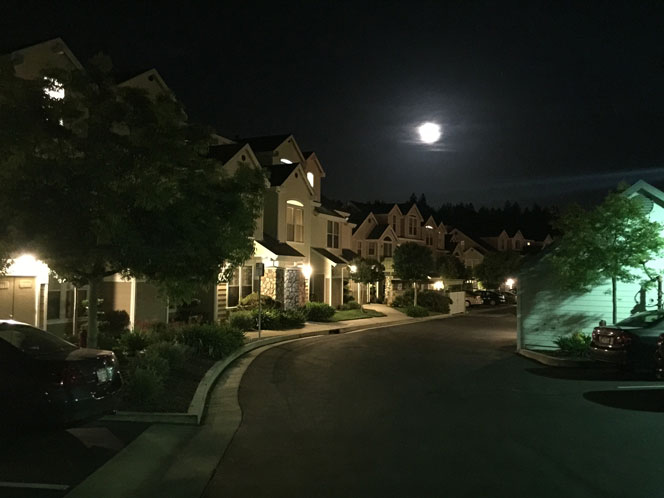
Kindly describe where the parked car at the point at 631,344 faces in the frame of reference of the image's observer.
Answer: facing away from the viewer and to the right of the viewer

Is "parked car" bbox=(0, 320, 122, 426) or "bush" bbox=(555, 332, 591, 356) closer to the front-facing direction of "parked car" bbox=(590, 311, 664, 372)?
the bush

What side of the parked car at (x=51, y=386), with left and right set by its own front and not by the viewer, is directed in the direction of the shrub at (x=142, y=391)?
right

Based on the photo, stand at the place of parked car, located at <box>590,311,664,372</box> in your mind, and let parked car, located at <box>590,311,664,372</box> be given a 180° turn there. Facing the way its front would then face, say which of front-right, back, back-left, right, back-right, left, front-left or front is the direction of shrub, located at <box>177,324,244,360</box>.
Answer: front-right

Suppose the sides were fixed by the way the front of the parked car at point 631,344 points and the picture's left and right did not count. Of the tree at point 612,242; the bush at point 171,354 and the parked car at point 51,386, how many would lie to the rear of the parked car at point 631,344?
2

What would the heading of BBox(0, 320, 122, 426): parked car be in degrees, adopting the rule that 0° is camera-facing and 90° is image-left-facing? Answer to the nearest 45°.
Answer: approximately 135°

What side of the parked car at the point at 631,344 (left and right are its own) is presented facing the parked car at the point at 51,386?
back

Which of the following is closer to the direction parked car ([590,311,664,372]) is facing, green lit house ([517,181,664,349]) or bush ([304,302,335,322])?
the green lit house

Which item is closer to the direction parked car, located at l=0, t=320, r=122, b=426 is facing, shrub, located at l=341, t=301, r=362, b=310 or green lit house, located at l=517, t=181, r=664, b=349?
the shrub

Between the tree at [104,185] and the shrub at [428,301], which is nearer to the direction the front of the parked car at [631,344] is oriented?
the shrub

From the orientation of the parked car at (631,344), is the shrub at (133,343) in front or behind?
behind

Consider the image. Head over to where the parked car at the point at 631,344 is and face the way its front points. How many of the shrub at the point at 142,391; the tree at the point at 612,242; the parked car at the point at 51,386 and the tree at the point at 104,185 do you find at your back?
3

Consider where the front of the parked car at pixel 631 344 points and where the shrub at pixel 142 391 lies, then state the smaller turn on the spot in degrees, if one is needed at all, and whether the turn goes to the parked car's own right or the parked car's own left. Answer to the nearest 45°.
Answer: approximately 180°

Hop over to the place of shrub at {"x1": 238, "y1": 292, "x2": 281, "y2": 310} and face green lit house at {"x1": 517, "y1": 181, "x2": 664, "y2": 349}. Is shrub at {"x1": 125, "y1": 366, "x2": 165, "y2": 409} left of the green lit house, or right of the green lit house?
right

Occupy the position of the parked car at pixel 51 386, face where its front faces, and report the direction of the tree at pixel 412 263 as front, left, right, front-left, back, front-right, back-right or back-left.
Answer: right
